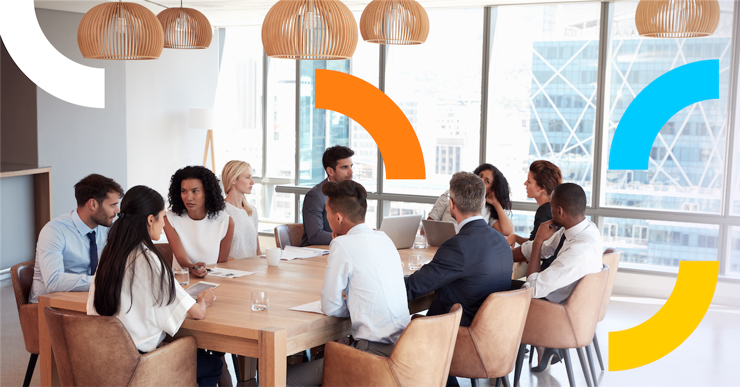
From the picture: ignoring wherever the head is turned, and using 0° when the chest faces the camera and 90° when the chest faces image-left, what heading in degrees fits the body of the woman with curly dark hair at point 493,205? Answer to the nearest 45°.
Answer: approximately 45°

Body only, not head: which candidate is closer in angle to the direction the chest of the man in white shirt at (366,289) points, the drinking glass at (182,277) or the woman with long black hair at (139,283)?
the drinking glass

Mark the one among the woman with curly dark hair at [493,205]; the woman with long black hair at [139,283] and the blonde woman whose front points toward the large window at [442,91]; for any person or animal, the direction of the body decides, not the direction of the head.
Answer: the woman with long black hair

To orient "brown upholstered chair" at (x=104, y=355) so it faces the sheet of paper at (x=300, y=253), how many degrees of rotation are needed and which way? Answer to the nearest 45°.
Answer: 0° — it already faces it

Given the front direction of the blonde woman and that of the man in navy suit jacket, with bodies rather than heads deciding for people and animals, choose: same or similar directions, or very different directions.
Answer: very different directions

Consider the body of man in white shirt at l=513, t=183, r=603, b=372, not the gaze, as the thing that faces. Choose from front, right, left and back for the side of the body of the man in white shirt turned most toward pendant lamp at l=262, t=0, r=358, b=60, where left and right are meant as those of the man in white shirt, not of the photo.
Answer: front

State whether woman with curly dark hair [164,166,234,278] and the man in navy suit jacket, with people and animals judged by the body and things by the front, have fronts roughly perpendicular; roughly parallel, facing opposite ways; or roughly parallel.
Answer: roughly parallel, facing opposite ways

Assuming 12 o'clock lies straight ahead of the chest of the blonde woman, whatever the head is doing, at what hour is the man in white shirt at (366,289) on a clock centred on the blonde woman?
The man in white shirt is roughly at 1 o'clock from the blonde woman.

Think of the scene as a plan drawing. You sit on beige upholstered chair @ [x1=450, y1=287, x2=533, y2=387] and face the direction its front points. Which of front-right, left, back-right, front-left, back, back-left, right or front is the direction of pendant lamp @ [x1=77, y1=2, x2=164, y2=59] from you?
front-left

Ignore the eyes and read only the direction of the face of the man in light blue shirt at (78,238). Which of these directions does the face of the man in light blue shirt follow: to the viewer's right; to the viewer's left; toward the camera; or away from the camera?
to the viewer's right

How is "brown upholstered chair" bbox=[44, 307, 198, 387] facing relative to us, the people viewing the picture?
facing away from the viewer and to the right of the viewer

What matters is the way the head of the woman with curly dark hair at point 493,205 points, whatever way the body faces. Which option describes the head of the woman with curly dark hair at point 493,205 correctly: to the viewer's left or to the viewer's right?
to the viewer's left

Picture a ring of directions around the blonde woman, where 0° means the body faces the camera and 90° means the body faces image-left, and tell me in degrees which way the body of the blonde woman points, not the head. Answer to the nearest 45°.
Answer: approximately 315°

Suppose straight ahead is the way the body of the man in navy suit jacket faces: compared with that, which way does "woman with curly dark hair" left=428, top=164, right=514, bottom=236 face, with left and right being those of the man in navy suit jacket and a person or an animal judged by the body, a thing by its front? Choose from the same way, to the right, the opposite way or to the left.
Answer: to the left

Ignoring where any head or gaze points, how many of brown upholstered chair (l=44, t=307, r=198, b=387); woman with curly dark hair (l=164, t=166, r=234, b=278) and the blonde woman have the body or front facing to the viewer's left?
0

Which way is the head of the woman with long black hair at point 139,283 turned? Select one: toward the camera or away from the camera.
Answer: away from the camera

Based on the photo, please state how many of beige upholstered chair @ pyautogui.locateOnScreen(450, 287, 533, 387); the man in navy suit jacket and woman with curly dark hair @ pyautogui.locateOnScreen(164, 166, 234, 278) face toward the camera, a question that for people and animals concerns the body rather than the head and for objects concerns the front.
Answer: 1

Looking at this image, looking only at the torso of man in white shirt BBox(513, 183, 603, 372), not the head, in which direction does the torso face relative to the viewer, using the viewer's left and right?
facing to the left of the viewer

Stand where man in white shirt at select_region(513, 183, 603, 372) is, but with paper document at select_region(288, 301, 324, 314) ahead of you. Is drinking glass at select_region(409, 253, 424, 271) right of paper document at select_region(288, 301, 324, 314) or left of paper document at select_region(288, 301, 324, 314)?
right
